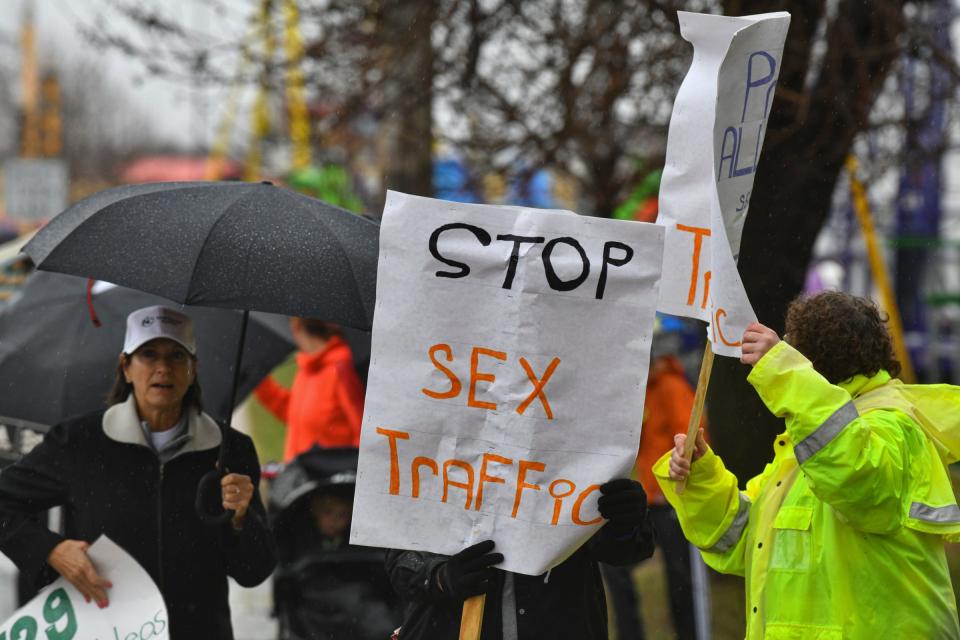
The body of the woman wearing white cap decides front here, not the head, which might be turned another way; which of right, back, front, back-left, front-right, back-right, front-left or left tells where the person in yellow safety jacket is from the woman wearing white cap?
front-left

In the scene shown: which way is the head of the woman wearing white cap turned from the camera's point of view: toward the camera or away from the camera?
toward the camera

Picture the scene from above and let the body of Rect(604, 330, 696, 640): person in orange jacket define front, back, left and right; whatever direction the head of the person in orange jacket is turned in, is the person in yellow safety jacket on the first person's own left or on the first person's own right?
on the first person's own left

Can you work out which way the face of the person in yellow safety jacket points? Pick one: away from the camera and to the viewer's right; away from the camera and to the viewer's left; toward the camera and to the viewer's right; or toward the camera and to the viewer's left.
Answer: away from the camera and to the viewer's left

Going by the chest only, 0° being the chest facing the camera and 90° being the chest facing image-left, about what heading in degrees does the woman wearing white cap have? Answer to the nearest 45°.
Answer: approximately 0°
